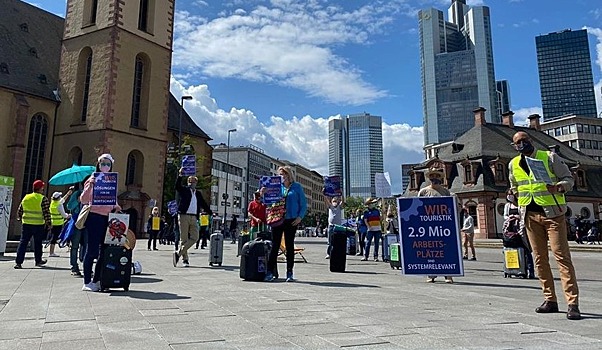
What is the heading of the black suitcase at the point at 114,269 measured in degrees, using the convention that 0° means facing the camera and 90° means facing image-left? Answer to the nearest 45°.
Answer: approximately 0°

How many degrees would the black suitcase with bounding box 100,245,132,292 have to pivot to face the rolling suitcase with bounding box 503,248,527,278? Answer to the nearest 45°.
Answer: approximately 90° to its left

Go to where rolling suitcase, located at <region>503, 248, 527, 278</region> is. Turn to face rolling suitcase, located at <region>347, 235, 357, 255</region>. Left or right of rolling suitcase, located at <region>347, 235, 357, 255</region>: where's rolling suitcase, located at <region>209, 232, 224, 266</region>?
left

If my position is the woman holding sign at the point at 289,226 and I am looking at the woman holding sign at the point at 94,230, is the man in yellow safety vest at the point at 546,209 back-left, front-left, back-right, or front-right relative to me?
back-left

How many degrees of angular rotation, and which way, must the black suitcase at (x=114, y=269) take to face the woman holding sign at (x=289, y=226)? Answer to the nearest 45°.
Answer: approximately 90° to its left

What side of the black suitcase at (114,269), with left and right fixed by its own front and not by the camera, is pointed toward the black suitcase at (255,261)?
left

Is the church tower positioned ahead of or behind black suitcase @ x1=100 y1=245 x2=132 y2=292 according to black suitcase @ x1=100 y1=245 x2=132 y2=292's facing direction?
behind

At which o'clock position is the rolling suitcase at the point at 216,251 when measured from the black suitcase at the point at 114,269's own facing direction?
The rolling suitcase is roughly at 7 o'clock from the black suitcase.

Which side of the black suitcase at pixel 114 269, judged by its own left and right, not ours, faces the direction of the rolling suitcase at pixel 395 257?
left
